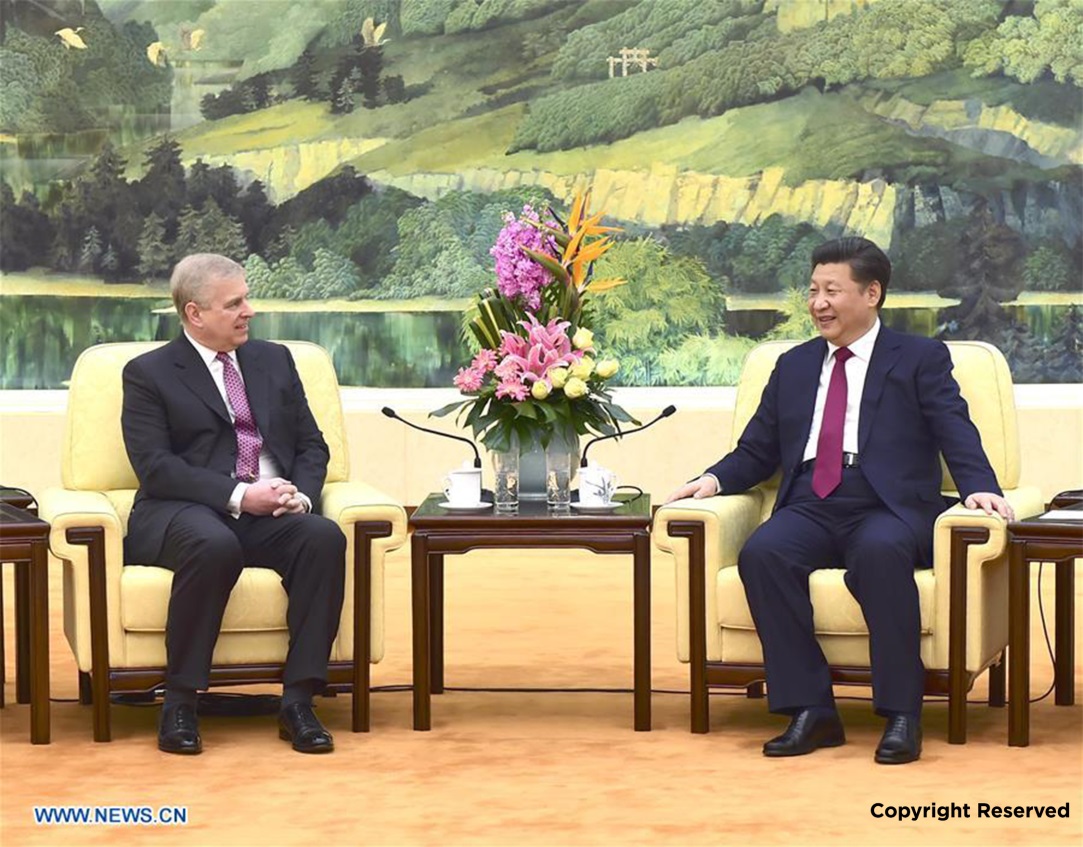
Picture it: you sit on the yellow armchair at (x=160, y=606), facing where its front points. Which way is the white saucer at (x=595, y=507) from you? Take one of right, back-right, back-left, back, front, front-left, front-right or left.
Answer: left

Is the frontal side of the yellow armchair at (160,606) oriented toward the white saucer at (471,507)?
no

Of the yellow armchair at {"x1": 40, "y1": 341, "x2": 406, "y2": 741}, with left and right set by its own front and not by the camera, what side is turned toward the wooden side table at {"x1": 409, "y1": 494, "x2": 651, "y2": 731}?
left

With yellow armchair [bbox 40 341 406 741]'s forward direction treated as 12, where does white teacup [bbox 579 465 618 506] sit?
The white teacup is roughly at 9 o'clock from the yellow armchair.

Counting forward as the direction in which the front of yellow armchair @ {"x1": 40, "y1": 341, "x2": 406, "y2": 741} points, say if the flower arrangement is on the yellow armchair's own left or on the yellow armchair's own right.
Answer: on the yellow armchair's own left

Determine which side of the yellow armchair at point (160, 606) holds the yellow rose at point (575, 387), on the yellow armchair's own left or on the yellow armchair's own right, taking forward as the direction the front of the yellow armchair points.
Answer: on the yellow armchair's own left

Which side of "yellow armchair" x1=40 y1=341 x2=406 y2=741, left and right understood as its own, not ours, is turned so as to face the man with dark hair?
left

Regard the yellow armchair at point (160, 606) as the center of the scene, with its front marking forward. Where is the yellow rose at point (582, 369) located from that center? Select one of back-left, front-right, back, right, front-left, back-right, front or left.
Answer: left

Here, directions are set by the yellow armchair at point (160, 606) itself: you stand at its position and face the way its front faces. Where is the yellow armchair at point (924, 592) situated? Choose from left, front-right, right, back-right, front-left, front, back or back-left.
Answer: left

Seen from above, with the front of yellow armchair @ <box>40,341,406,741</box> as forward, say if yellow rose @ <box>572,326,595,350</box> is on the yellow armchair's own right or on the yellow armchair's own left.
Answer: on the yellow armchair's own left

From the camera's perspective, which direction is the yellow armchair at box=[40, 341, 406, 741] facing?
toward the camera

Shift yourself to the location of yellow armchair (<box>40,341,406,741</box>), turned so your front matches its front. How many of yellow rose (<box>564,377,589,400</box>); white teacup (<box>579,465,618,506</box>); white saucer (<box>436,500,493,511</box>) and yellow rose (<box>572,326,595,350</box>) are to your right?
0

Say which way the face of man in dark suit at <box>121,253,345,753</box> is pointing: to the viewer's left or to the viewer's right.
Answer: to the viewer's right
